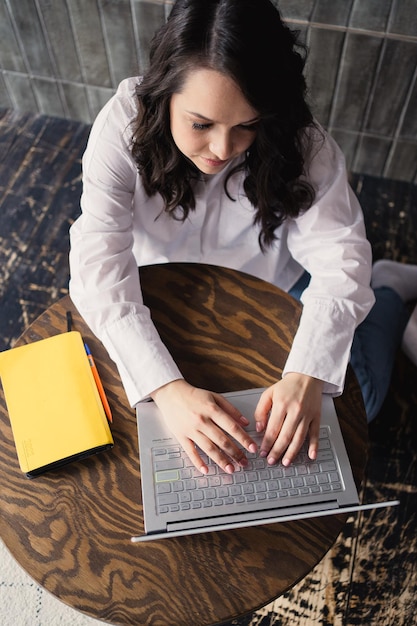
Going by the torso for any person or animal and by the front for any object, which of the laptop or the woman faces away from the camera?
the laptop

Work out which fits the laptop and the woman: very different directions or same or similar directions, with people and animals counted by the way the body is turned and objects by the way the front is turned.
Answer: very different directions

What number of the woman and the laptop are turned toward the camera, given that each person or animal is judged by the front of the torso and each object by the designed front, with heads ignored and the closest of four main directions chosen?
1

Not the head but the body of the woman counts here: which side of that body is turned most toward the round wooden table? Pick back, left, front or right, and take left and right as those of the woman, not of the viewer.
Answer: front

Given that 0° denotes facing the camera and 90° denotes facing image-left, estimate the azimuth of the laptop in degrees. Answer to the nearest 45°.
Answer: approximately 180°
